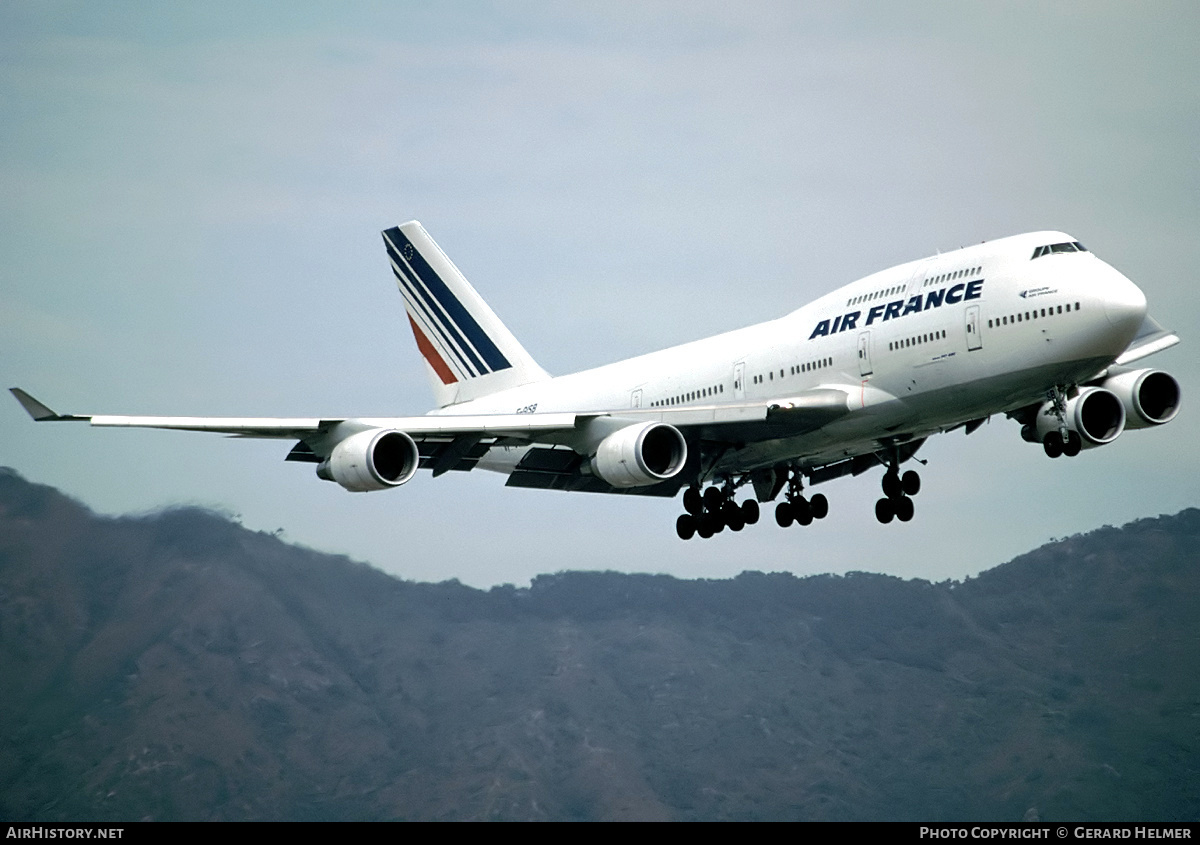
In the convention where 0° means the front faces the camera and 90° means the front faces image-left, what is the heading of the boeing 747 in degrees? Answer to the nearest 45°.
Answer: approximately 315°
